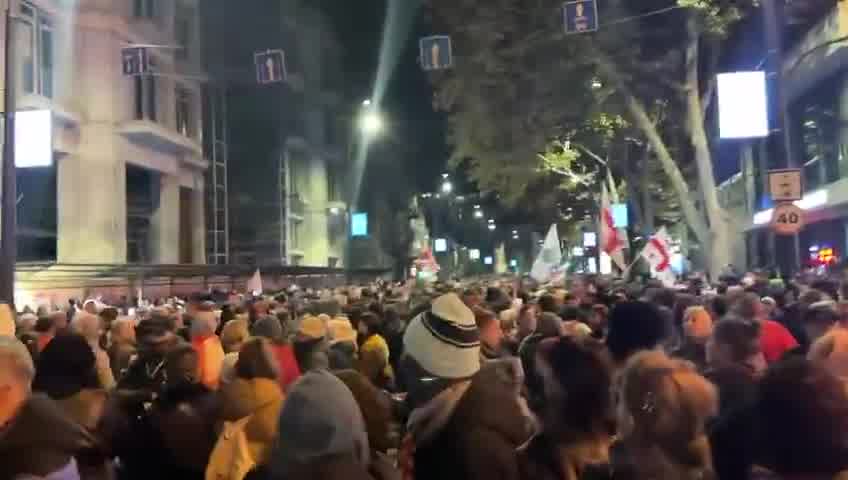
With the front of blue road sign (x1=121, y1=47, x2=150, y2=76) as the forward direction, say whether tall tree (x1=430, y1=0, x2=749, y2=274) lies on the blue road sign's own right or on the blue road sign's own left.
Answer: on the blue road sign's own left

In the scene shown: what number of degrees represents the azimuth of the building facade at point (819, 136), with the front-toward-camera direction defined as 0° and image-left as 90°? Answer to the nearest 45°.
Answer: approximately 45°

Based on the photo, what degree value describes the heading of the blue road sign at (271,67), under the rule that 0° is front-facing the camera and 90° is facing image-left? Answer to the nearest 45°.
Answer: approximately 0°

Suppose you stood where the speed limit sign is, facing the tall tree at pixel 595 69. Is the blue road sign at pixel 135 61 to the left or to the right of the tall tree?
left

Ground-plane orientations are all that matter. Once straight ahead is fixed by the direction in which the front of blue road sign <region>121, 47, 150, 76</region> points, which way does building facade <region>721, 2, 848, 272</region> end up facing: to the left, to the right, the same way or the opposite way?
to the right

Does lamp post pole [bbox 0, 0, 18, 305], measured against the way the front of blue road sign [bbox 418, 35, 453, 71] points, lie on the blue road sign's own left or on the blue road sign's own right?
on the blue road sign's own right
